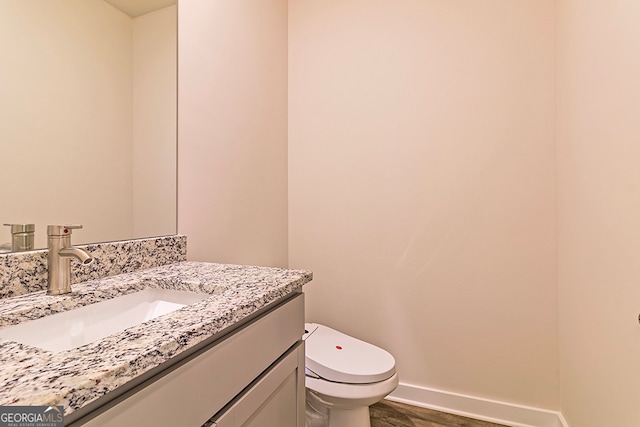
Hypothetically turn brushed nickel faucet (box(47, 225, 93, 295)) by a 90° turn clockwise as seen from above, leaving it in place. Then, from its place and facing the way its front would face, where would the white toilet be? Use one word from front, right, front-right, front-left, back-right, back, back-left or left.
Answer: back-left

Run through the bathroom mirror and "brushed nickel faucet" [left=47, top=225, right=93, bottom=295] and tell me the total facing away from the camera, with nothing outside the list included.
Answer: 0

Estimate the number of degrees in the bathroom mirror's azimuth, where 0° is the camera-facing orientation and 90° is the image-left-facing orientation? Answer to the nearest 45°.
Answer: approximately 315°

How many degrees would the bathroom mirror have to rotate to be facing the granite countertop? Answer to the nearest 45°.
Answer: approximately 45° to its right
